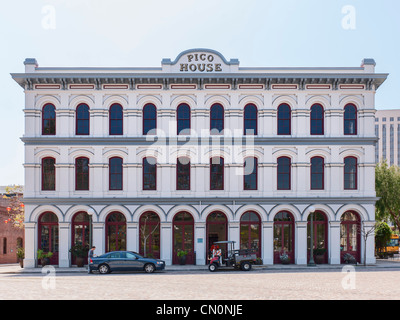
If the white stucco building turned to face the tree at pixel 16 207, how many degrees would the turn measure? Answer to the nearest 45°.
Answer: approximately 135° to its right

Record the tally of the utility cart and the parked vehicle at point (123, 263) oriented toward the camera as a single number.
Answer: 0

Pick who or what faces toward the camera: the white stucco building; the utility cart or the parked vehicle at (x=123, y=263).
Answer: the white stucco building

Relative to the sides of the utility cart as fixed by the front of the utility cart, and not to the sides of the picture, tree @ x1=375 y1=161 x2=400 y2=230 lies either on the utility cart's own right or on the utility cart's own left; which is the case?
on the utility cart's own right

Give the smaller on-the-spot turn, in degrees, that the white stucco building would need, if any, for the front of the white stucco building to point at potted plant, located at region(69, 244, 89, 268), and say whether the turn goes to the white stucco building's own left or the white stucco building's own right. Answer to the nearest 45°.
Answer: approximately 90° to the white stucco building's own right

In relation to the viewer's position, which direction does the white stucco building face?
facing the viewer

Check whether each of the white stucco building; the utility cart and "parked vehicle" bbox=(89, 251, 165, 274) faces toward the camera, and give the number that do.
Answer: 1

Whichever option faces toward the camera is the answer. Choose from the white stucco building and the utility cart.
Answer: the white stucco building

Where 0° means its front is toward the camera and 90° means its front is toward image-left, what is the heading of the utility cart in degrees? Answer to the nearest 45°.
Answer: approximately 90°

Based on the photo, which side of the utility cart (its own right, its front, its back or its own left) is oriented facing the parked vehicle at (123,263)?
front
